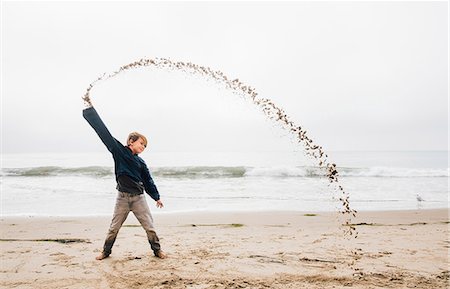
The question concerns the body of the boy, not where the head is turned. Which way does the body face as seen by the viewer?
toward the camera

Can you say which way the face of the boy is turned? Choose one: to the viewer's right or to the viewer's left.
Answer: to the viewer's right
